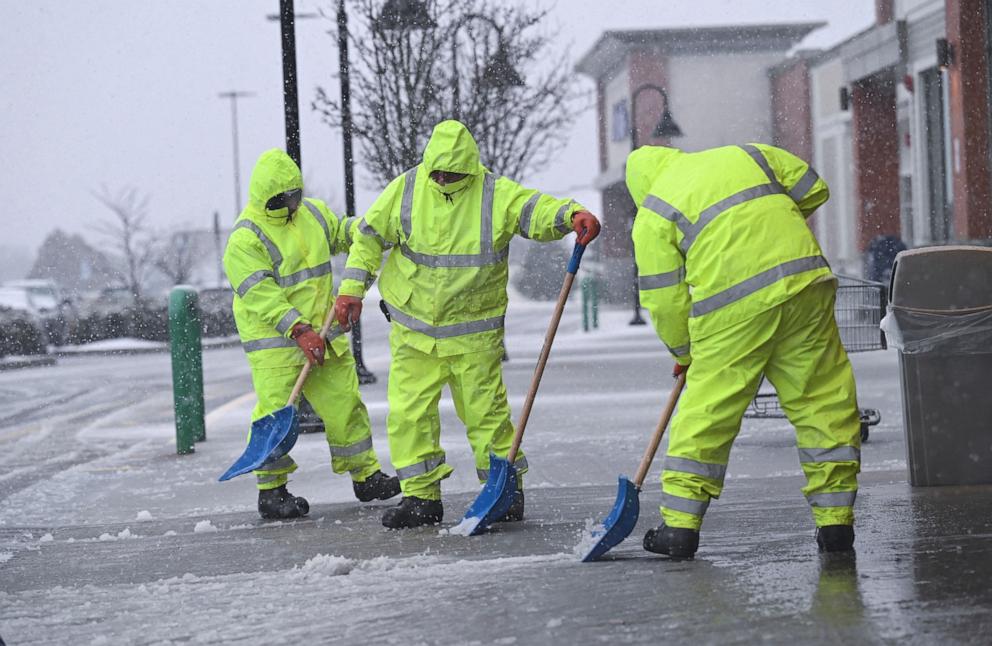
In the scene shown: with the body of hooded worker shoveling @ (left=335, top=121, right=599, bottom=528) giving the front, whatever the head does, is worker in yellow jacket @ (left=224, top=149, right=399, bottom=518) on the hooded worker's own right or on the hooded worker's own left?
on the hooded worker's own right

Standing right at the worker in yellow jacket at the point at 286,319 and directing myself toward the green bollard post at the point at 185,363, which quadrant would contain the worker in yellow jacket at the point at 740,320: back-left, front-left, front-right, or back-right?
back-right

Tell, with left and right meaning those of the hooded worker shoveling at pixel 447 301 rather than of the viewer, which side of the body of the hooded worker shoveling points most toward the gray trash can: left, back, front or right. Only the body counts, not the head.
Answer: left

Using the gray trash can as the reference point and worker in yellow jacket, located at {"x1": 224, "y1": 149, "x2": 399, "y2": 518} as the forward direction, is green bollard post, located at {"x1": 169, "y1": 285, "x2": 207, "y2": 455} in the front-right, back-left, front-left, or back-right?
front-right

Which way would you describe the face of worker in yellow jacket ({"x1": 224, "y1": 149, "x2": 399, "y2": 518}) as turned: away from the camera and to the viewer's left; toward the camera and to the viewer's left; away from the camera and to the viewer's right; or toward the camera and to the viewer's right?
toward the camera and to the viewer's right

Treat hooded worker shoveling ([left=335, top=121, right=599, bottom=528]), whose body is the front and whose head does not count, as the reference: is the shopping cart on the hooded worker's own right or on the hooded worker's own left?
on the hooded worker's own left

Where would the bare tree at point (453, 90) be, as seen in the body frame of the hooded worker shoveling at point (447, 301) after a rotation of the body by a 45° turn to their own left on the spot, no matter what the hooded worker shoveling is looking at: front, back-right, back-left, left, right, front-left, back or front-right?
back-left

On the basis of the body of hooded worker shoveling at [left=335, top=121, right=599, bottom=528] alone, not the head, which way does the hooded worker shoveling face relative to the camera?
toward the camera

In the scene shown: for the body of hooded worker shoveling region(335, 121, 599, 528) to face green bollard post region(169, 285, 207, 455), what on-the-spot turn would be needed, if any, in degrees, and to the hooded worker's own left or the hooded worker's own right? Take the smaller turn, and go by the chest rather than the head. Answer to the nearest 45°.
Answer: approximately 135° to the hooded worker's own right

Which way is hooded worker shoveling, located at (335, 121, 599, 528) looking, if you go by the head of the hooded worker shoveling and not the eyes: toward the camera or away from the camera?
toward the camera

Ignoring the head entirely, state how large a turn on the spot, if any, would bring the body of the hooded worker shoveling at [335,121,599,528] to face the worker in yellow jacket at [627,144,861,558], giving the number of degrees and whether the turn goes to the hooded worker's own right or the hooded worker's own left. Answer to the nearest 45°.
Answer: approximately 45° to the hooded worker's own left

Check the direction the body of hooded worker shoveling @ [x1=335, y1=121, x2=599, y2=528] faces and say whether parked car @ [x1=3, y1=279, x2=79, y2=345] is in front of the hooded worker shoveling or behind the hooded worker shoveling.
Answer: behind

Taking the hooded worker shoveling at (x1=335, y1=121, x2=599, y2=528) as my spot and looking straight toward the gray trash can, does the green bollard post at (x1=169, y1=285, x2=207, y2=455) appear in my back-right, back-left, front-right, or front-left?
back-left
